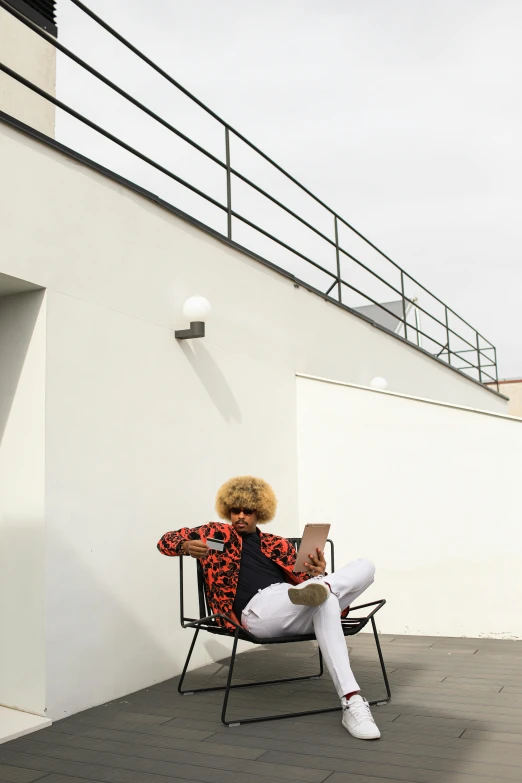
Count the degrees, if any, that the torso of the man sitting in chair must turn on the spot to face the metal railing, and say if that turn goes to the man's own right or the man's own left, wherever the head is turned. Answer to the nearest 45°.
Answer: approximately 135° to the man's own left

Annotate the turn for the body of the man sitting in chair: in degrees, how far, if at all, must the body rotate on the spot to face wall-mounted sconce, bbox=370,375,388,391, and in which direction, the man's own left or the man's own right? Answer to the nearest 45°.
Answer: approximately 135° to the man's own left

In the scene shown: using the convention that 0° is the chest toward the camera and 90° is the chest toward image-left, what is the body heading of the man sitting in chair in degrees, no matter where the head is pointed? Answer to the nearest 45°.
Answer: approximately 315°
